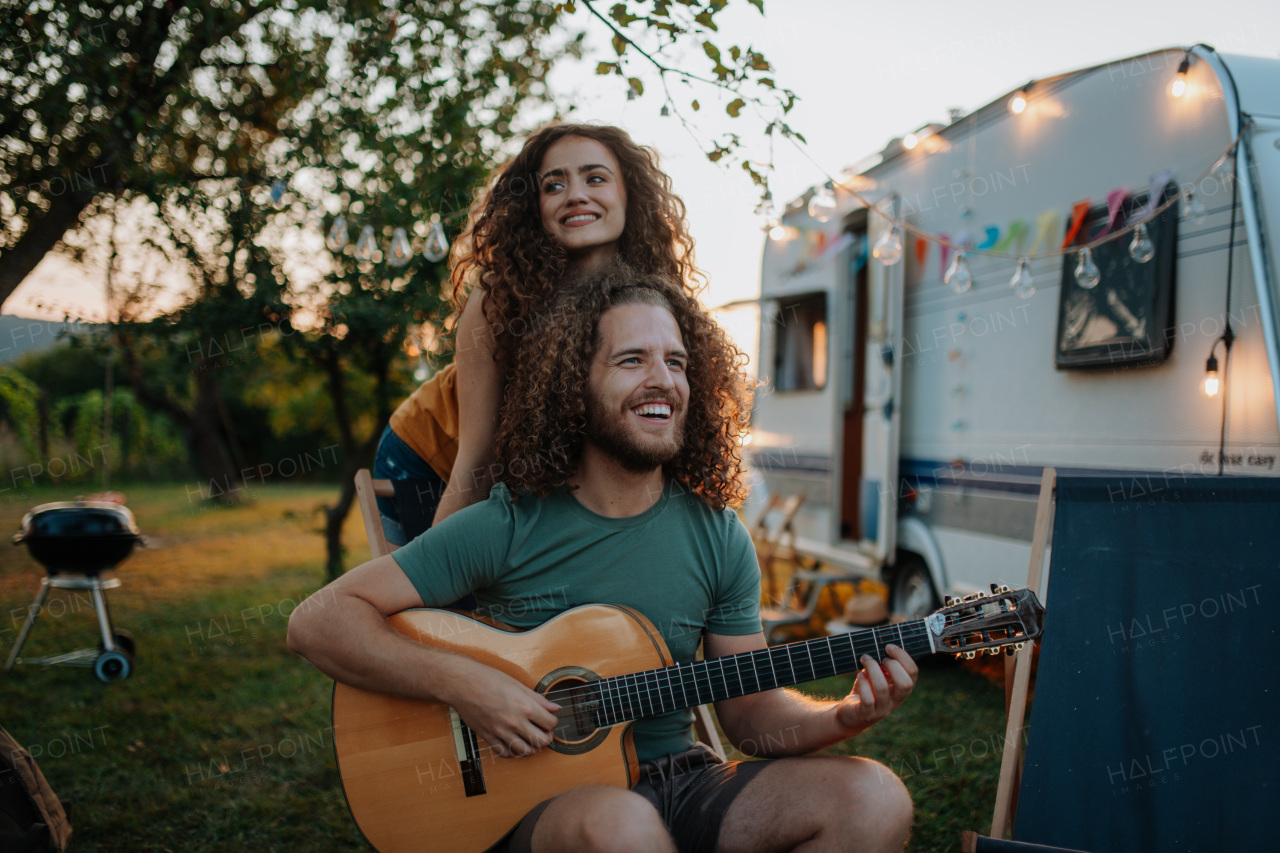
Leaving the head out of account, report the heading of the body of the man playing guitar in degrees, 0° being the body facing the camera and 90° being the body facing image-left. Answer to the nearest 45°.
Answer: approximately 315°

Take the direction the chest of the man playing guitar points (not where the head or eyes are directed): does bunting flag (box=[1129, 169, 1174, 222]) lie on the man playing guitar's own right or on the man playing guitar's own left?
on the man playing guitar's own left

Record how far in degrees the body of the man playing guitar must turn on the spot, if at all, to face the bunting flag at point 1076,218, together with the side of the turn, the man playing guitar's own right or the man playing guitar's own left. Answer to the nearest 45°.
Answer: approximately 90° to the man playing guitar's own left
